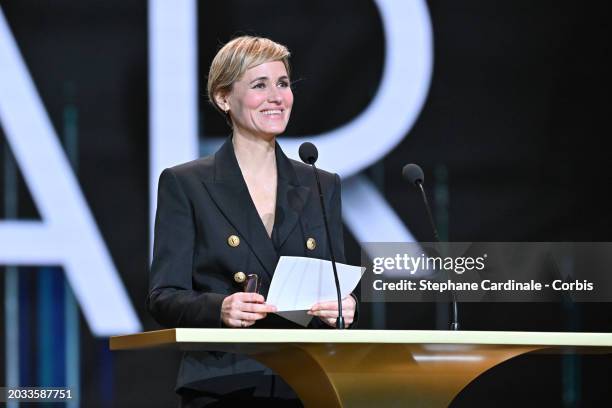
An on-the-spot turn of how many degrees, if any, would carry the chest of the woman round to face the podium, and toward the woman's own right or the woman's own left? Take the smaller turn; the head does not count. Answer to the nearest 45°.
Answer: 0° — they already face it

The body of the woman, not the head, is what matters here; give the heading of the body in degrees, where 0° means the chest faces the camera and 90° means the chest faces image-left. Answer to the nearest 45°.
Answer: approximately 315°
